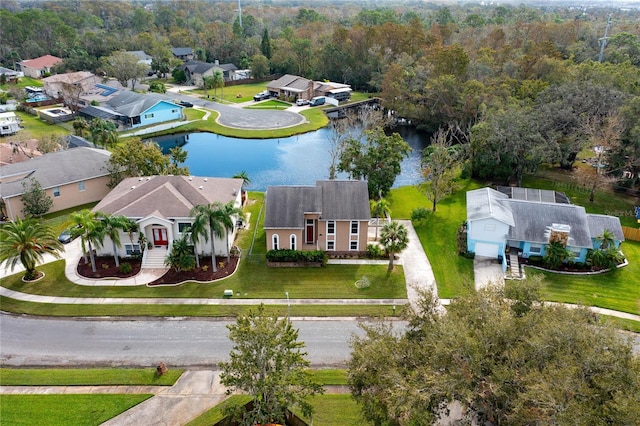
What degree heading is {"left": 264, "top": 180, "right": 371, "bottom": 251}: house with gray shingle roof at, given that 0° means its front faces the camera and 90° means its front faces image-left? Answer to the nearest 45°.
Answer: approximately 0°

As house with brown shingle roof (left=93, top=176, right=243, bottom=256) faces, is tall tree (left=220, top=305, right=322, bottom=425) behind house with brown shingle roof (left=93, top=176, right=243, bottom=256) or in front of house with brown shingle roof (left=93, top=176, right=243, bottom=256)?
in front

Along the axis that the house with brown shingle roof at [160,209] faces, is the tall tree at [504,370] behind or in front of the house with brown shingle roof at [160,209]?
in front

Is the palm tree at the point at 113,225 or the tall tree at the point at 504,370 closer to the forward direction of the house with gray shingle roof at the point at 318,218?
the tall tree

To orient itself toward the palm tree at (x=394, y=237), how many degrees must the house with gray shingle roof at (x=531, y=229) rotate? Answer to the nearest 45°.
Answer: approximately 45° to its right

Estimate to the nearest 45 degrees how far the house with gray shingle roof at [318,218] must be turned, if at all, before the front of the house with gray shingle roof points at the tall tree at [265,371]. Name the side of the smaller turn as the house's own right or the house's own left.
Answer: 0° — it already faces it

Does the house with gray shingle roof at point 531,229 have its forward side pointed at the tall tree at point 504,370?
yes

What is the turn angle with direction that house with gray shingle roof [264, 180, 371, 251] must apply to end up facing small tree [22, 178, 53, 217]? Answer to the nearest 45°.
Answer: approximately 90° to its right

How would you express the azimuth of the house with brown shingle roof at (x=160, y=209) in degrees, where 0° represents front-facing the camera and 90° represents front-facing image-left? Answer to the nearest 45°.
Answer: approximately 0°

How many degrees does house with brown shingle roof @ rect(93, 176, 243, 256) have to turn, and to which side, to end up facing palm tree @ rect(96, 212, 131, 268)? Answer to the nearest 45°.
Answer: approximately 45° to its right

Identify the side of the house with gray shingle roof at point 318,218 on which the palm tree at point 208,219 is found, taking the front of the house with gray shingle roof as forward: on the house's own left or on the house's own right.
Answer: on the house's own right
